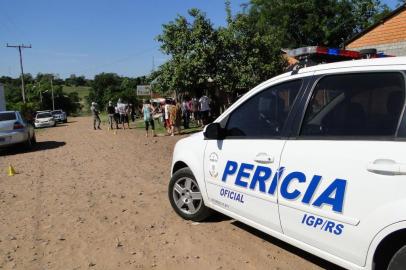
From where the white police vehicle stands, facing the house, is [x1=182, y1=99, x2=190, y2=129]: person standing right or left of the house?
left

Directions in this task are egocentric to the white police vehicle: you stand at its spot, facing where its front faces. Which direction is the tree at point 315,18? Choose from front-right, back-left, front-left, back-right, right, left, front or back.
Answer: front-right

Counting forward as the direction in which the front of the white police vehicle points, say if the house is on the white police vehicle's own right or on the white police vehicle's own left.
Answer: on the white police vehicle's own right

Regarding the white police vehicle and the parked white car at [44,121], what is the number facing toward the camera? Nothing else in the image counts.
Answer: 1

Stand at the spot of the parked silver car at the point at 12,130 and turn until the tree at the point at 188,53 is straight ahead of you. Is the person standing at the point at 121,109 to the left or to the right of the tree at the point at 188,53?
left

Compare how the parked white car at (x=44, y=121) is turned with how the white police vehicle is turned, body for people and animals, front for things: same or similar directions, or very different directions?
very different directions

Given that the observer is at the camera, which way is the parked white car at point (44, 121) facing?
facing the viewer

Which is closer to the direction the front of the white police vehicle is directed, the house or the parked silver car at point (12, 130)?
the parked silver car

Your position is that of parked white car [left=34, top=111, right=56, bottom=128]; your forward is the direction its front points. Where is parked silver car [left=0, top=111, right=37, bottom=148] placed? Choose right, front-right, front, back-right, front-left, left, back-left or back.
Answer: front

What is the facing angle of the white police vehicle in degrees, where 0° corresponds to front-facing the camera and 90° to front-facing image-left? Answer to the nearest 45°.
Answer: approximately 135°

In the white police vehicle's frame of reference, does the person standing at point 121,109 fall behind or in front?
in front

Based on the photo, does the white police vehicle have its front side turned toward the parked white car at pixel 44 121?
yes

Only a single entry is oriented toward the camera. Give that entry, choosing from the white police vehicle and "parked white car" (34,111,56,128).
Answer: the parked white car

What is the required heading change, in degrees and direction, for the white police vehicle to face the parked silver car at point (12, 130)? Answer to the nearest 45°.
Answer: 0° — it already faces it
